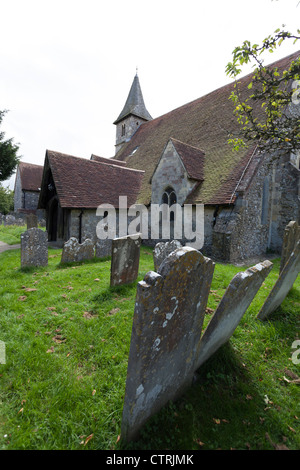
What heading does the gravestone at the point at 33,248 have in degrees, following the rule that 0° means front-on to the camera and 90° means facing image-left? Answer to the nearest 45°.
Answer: approximately 0°

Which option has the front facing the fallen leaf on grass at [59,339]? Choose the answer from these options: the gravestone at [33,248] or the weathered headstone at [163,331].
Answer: the gravestone

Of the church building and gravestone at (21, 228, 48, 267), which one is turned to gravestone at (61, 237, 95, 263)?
the church building

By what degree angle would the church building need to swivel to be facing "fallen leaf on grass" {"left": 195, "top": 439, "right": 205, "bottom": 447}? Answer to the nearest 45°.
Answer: approximately 45° to its left

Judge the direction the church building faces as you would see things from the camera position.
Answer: facing the viewer and to the left of the viewer

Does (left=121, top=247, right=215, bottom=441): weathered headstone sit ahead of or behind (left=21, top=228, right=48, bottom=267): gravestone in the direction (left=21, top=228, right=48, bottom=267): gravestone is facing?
ahead

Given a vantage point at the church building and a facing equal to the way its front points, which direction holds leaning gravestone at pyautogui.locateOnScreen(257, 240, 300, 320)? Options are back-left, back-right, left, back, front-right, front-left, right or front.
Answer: front-left

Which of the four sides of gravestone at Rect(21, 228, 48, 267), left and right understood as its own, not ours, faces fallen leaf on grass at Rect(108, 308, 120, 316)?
front

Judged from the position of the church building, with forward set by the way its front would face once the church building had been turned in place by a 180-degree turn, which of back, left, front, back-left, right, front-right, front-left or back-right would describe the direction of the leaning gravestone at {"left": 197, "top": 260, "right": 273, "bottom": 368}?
back-right

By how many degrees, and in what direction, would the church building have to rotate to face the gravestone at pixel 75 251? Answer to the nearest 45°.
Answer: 0° — it already faces it
